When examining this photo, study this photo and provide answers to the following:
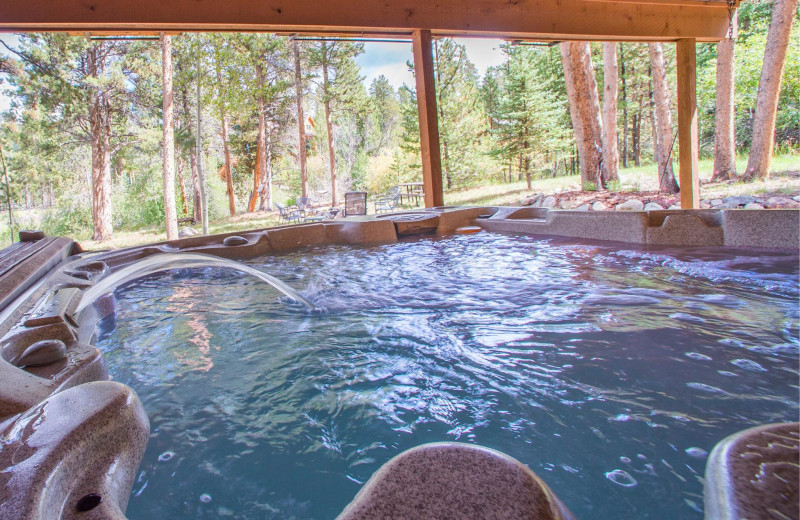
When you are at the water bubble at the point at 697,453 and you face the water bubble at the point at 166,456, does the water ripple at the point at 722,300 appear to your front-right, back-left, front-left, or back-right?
back-right
